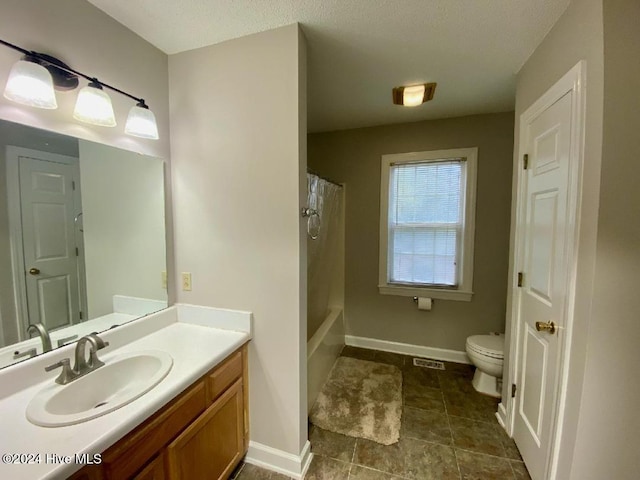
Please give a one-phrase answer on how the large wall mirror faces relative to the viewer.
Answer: facing the viewer and to the right of the viewer

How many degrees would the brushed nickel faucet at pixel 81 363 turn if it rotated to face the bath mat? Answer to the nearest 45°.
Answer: approximately 45° to its left

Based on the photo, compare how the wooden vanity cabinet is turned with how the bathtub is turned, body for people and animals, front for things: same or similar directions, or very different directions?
same or similar directions

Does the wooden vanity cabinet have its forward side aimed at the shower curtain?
no

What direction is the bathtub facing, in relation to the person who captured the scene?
facing to the right of the viewer

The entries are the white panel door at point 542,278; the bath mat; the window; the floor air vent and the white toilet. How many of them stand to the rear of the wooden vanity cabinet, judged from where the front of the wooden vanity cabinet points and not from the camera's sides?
0

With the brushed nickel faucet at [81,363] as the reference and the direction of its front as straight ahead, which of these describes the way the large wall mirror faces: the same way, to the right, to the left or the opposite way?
the same way

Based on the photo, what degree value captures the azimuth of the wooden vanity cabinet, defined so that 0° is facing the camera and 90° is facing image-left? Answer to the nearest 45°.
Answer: approximately 315°

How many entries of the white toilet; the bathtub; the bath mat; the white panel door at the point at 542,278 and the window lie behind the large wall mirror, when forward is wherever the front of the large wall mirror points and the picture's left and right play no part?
0

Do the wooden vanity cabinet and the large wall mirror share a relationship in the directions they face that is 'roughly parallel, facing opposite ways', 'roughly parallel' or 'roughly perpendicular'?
roughly parallel

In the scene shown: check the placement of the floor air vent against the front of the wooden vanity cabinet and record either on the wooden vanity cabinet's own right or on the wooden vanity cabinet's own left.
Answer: on the wooden vanity cabinet's own left

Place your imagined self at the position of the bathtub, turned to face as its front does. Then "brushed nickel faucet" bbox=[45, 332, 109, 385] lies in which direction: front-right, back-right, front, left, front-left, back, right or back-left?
back-right

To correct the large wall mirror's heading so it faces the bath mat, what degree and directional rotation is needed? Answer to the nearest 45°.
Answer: approximately 45° to its left

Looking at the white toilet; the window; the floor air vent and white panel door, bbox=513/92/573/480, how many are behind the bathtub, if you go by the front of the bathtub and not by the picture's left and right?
0

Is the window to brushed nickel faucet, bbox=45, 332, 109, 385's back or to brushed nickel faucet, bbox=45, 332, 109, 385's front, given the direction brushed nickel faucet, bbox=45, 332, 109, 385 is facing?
to the front

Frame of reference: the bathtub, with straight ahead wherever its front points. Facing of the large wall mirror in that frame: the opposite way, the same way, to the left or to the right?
the same way

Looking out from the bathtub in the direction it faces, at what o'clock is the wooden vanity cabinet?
The wooden vanity cabinet is roughly at 4 o'clock from the bathtub.
